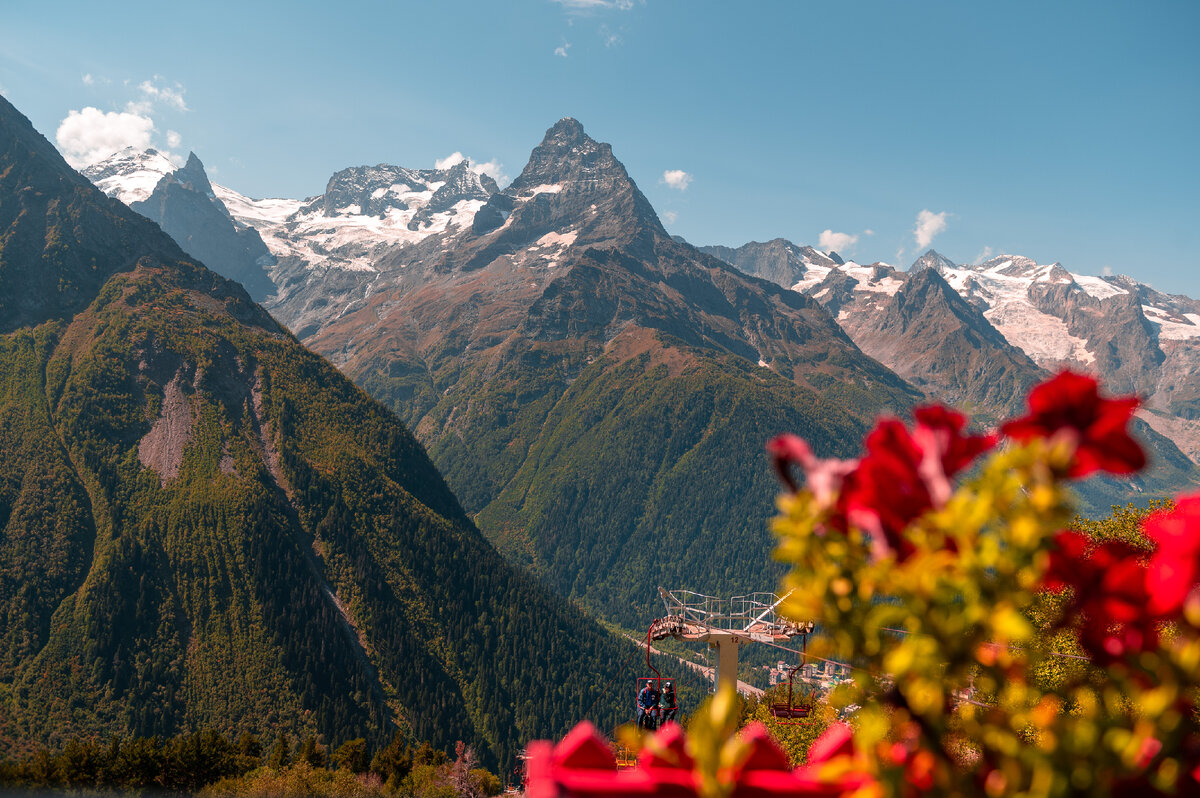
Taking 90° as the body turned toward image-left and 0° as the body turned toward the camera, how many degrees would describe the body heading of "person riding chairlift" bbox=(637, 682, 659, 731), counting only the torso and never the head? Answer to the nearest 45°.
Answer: approximately 0°

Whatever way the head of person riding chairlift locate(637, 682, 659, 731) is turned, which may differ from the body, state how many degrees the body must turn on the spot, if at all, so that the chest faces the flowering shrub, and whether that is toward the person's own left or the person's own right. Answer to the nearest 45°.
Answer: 0° — they already face it
